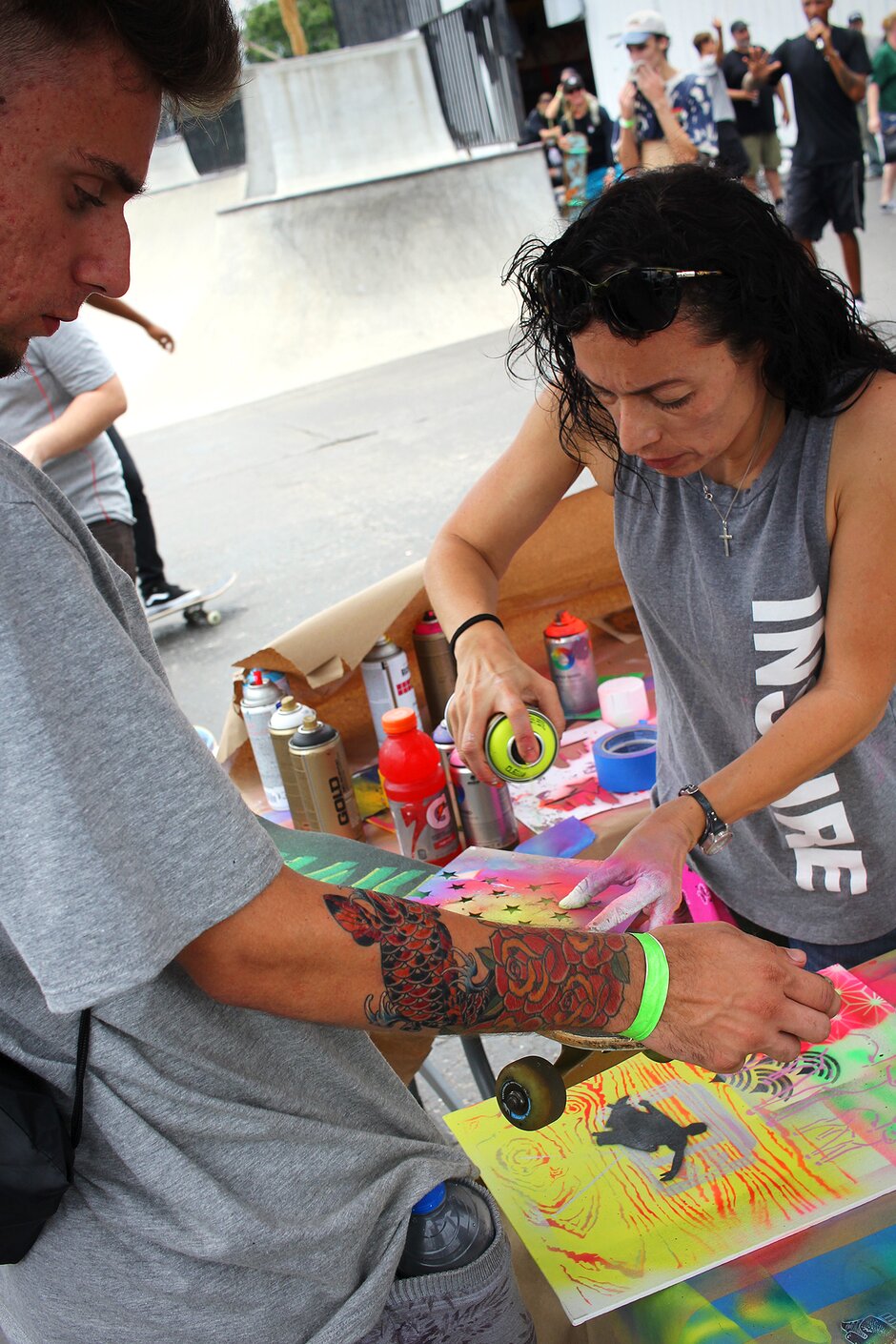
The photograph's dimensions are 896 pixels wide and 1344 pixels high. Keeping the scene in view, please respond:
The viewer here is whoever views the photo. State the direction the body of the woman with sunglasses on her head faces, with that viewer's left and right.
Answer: facing the viewer and to the left of the viewer

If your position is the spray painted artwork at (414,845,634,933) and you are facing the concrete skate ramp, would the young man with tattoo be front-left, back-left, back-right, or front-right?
back-left

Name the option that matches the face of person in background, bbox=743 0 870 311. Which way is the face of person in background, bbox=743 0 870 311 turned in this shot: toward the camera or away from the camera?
toward the camera

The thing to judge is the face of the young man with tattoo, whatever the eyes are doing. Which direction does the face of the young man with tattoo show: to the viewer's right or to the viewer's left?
to the viewer's right

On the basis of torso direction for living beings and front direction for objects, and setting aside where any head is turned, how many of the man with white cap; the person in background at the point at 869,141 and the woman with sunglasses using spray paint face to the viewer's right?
0

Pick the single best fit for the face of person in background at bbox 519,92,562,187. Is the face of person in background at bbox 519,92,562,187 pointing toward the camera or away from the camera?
toward the camera

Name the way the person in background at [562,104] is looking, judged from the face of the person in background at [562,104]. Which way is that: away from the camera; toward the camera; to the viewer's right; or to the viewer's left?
toward the camera

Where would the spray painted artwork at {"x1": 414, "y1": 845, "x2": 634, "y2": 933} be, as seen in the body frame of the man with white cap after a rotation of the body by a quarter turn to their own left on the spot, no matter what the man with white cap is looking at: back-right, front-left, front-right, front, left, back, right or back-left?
front-right

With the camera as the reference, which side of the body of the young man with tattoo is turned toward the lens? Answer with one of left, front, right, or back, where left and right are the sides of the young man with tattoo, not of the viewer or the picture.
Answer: right

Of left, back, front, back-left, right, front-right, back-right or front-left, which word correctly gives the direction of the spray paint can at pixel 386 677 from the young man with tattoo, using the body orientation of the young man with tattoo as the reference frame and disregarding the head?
left
